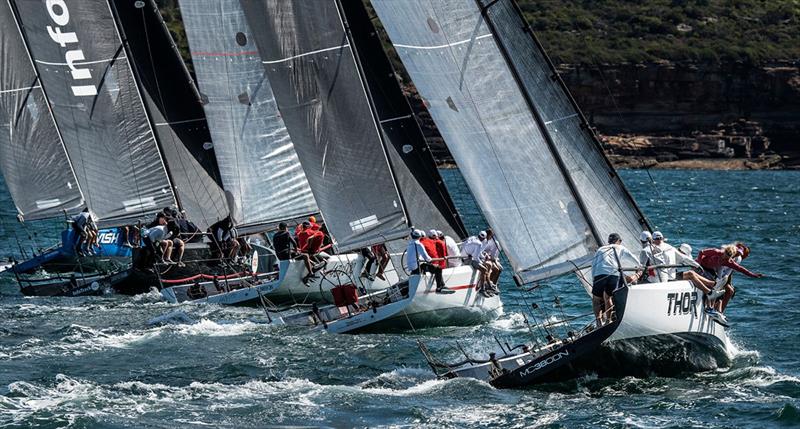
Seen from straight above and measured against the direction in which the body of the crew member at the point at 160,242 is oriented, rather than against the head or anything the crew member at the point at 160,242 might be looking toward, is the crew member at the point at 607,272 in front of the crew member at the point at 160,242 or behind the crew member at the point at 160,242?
in front
